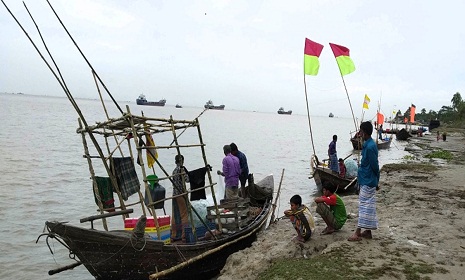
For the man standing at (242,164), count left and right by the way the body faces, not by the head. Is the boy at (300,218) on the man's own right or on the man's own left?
on the man's own left

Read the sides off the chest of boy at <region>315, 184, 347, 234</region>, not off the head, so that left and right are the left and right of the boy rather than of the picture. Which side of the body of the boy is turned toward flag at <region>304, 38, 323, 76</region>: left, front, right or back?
right

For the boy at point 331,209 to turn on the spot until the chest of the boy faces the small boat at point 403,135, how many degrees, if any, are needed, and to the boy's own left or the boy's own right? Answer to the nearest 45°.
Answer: approximately 90° to the boy's own right

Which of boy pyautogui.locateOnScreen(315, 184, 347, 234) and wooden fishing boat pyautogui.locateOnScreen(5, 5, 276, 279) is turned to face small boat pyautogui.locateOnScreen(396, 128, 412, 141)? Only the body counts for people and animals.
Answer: the wooden fishing boat

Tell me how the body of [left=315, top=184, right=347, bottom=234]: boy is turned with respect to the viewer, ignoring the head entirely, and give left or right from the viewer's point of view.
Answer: facing to the left of the viewer

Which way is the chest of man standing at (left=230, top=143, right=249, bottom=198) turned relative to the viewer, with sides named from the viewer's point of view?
facing to the left of the viewer

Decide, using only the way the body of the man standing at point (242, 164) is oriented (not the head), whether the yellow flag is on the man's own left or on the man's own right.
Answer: on the man's own right
